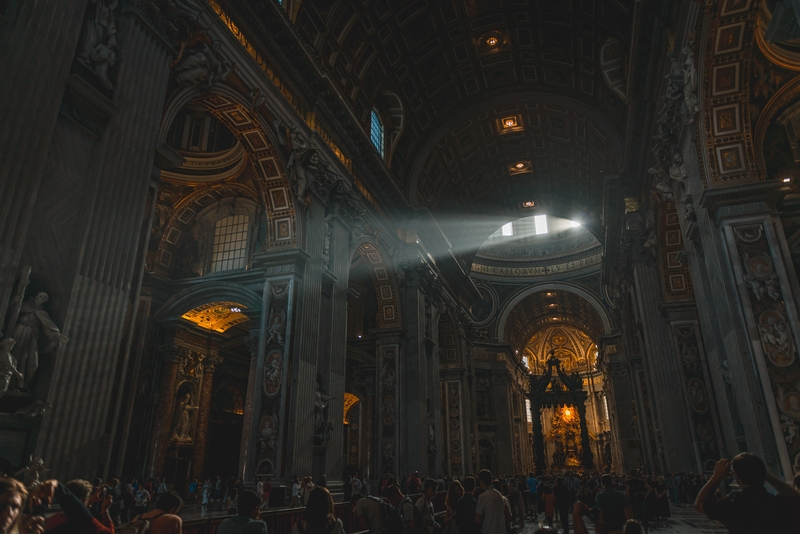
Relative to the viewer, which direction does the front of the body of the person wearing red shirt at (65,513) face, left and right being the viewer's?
facing away from the viewer

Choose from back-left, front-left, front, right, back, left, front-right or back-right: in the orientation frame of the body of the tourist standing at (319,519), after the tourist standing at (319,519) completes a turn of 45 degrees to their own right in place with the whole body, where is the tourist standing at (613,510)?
front

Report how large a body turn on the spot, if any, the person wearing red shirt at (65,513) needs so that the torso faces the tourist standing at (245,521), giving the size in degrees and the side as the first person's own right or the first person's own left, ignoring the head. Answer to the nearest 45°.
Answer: approximately 90° to the first person's own right

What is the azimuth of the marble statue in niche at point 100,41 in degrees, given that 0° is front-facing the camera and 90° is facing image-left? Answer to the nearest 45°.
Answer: approximately 315°

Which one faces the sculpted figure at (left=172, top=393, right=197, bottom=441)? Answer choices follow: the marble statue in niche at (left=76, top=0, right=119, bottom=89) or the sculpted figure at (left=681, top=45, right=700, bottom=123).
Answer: the sculpted figure at (left=681, top=45, right=700, bottom=123)

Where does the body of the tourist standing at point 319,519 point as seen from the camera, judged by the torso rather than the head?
away from the camera

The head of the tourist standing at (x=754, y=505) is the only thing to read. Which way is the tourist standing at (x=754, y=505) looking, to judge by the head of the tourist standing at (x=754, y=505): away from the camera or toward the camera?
away from the camera

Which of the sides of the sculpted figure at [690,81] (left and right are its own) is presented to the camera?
left

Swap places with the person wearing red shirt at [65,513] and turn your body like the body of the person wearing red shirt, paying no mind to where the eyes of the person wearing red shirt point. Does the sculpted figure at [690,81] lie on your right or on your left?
on your right

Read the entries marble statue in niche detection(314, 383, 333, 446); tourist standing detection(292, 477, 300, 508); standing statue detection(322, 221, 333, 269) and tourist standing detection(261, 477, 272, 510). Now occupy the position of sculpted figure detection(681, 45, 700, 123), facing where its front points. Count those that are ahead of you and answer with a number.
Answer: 4

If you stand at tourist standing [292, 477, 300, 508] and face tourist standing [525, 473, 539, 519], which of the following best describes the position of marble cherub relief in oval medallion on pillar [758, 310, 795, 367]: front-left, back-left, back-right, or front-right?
front-right

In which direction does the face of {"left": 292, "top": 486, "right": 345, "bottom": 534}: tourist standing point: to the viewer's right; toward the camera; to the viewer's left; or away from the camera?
away from the camera

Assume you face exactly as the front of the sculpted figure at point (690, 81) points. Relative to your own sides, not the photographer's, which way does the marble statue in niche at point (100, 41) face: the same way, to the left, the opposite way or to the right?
the opposite way
